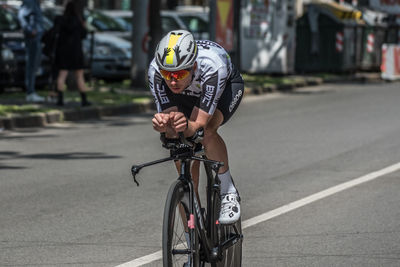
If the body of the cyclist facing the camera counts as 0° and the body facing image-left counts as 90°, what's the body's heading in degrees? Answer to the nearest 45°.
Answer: approximately 45°

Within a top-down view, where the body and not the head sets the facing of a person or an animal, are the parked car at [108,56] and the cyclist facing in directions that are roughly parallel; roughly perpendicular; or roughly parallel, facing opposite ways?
roughly perpendicular
